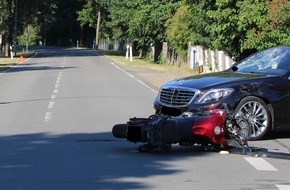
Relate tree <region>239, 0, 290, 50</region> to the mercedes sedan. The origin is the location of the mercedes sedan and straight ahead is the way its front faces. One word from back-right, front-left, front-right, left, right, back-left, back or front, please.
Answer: back-right

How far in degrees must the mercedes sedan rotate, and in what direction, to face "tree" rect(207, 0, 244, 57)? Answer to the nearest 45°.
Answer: approximately 135° to its right

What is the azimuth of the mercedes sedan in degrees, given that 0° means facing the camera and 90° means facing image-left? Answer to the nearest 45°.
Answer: approximately 45°

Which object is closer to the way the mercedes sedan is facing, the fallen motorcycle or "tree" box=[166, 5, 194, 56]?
the fallen motorcycle

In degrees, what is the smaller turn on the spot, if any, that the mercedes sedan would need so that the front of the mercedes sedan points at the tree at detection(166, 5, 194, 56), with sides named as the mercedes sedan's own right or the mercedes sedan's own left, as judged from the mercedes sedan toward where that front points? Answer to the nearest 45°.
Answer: approximately 135° to the mercedes sedan's own right

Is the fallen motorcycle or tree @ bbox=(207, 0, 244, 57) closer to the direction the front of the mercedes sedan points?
the fallen motorcycle

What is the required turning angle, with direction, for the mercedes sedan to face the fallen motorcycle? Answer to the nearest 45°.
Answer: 0° — it already faces it
